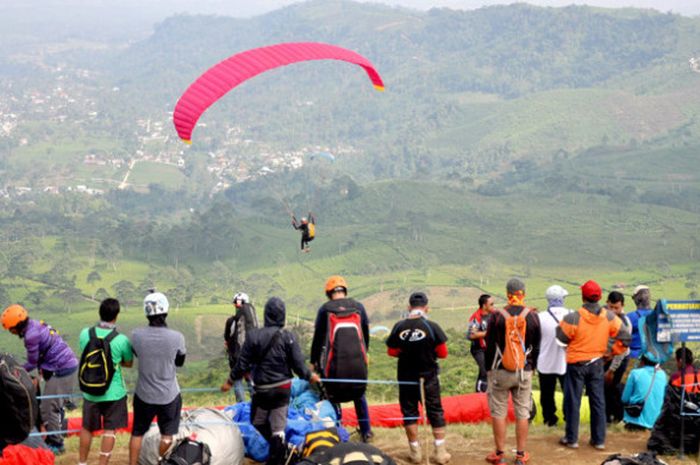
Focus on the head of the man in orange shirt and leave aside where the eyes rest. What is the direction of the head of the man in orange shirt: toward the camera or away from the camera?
away from the camera

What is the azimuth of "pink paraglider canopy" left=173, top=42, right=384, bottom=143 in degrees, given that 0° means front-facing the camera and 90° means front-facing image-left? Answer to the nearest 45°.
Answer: approximately 135°

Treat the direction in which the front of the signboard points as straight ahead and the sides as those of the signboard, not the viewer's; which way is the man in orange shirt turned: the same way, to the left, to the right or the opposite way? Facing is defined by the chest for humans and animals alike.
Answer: the opposite way

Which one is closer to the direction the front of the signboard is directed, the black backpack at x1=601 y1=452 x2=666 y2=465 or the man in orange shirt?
the black backpack

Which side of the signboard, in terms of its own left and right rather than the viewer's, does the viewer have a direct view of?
front

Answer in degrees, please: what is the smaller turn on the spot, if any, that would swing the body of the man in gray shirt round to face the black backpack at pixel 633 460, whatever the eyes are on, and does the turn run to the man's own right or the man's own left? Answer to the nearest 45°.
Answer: approximately 90° to the man's own right

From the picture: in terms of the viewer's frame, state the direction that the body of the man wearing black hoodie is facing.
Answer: away from the camera

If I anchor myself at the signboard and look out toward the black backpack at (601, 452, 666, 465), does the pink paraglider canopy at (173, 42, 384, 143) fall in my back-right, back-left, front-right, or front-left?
back-right

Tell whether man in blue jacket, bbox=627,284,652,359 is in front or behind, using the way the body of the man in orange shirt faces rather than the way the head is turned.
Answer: in front

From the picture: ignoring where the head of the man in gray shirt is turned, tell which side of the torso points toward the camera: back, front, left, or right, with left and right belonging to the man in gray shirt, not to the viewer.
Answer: back

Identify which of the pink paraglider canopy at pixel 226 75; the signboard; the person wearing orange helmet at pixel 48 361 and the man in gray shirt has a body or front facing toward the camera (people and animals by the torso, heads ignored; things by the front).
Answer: the signboard

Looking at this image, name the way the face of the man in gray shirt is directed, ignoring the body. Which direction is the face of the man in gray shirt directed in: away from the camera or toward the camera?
away from the camera

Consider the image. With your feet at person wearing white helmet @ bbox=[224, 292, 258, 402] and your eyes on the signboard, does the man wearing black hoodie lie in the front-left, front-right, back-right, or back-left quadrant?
front-right

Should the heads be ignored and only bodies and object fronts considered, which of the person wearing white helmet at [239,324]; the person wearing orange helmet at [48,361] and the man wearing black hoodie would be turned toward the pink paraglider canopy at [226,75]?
the man wearing black hoodie

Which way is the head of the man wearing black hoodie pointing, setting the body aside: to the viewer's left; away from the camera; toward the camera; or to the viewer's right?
away from the camera
